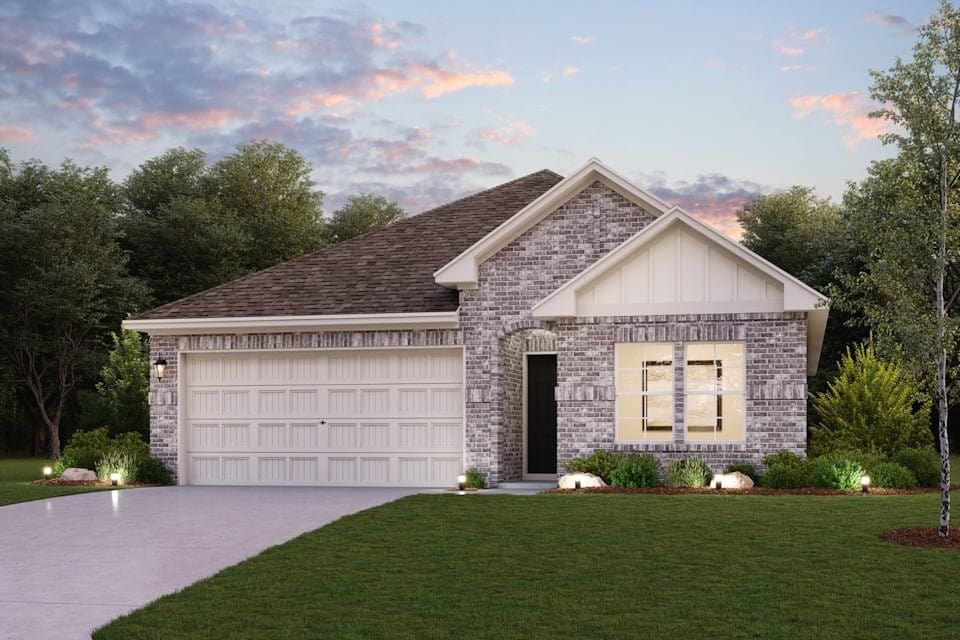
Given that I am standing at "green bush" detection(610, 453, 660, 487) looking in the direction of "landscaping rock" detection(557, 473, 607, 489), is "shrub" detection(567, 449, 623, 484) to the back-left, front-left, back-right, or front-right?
front-right

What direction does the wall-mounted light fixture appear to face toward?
toward the camera

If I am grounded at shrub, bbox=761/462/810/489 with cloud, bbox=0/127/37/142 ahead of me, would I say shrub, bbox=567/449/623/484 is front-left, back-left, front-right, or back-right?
front-left

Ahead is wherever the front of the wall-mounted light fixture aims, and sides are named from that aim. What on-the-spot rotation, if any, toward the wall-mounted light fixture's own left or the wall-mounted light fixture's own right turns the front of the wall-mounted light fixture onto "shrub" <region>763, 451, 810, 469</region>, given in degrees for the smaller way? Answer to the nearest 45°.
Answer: approximately 45° to the wall-mounted light fixture's own left

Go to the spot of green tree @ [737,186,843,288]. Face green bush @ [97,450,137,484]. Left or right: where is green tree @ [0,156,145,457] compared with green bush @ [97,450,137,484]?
right

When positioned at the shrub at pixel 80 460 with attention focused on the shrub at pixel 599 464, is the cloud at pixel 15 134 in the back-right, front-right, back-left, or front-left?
back-left

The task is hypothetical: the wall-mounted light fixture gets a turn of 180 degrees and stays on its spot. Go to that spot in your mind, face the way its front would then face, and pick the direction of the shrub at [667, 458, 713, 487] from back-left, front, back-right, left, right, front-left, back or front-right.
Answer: back-right

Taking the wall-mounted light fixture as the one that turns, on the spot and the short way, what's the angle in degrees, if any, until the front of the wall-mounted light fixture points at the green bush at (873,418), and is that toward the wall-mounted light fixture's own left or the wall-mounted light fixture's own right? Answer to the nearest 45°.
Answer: approximately 90° to the wall-mounted light fixture's own left

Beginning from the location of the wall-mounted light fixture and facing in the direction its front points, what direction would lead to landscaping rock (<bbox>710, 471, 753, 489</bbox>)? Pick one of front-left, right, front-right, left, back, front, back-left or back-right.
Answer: front-left

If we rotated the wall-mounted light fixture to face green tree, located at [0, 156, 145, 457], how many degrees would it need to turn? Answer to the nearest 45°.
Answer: approximately 180°
